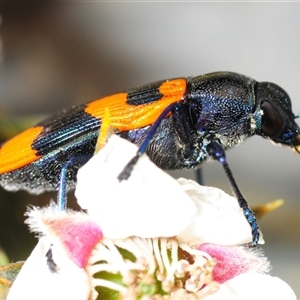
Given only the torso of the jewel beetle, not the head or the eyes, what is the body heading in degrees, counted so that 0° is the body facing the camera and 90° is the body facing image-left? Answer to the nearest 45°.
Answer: approximately 270°
